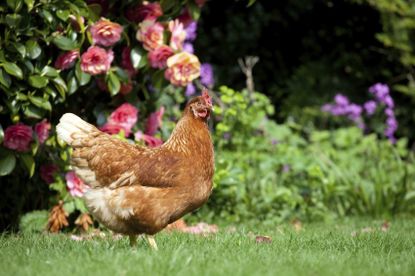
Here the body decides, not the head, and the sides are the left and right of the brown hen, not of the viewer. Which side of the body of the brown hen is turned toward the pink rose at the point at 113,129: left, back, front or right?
left

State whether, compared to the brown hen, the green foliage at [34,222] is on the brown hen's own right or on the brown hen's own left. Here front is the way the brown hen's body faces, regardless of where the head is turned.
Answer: on the brown hen's own left

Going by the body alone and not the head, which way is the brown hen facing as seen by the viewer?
to the viewer's right

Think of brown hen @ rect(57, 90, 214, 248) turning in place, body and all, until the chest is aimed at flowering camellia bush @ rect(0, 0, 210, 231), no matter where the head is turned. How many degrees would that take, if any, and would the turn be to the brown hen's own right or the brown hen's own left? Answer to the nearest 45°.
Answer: approximately 90° to the brown hen's own left
